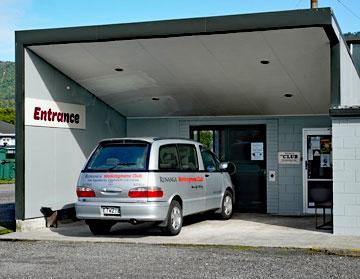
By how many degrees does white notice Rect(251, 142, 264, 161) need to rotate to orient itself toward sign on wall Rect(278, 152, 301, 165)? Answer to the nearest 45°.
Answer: approximately 45° to its left

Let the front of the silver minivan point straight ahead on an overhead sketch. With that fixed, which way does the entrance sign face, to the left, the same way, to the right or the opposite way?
to the right

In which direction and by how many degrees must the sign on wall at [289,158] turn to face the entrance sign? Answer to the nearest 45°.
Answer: approximately 45° to its right

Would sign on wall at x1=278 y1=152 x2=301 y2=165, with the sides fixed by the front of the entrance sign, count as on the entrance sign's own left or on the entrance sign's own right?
on the entrance sign's own left

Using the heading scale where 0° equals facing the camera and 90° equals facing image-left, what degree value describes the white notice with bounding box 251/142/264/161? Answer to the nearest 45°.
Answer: approximately 0°

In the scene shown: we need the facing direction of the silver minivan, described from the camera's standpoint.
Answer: facing away from the viewer and to the right of the viewer

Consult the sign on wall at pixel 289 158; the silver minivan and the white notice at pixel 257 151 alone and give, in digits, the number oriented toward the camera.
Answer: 2

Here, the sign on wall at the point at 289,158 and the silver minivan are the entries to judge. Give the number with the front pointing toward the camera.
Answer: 1

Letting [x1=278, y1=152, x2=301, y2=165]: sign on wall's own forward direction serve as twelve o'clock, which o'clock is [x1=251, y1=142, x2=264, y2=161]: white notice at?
The white notice is roughly at 4 o'clock from the sign on wall.

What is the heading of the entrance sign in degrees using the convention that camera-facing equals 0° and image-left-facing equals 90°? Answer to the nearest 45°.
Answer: approximately 315°
